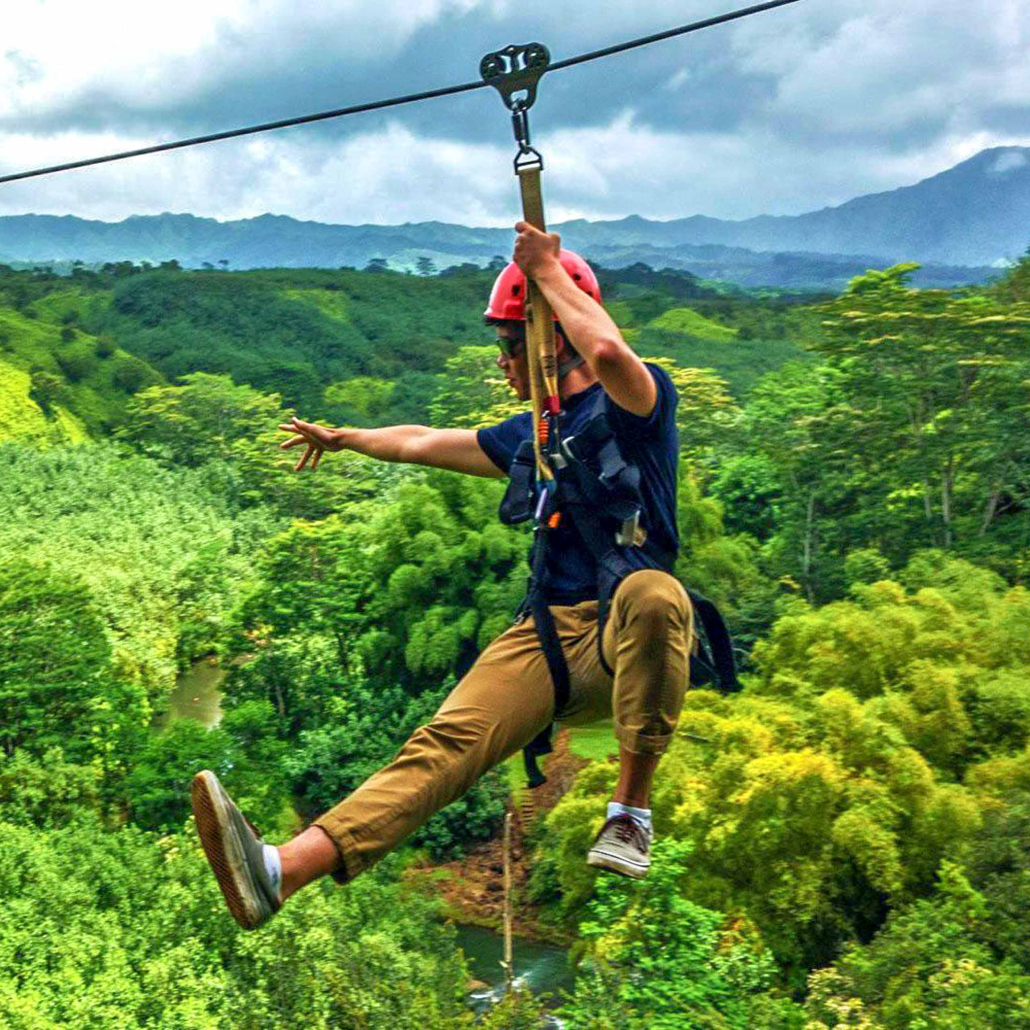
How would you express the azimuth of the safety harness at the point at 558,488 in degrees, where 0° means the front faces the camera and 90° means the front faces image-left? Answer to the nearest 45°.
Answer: approximately 45°

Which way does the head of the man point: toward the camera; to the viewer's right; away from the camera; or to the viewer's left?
to the viewer's left

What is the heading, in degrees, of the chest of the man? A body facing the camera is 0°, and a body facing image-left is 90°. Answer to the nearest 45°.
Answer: approximately 45°
